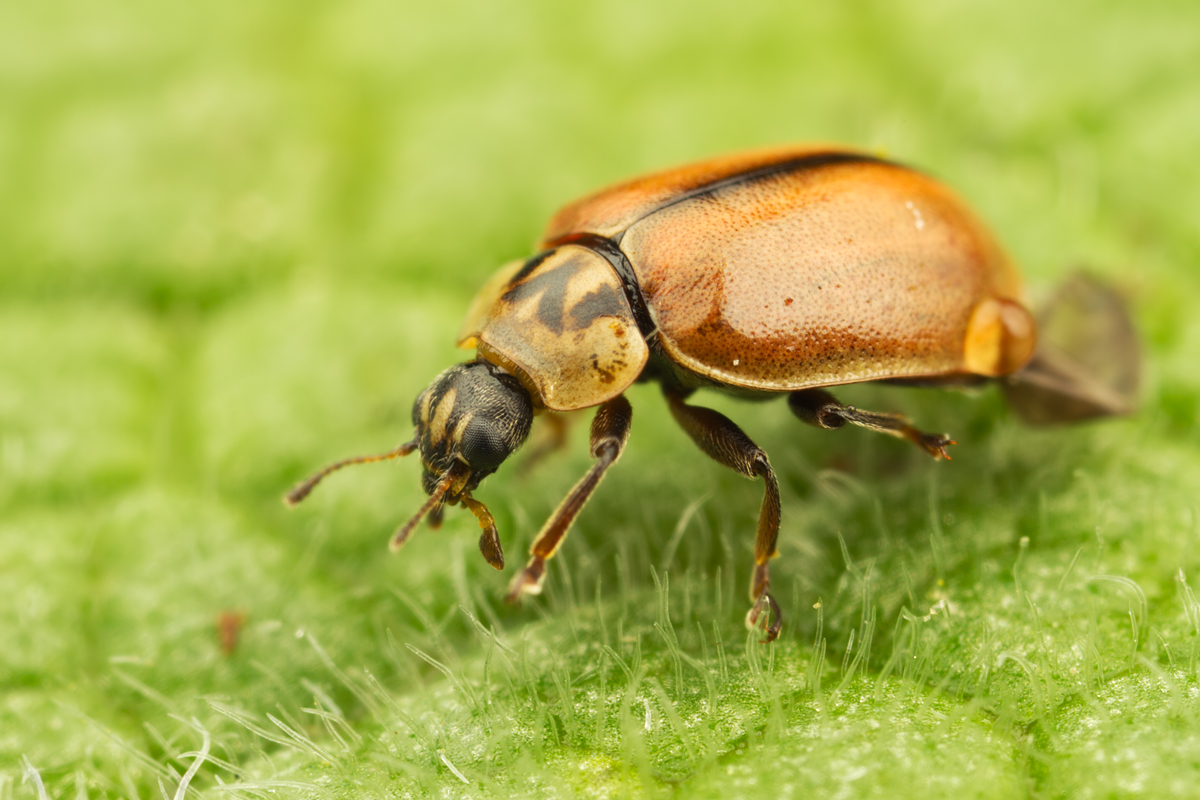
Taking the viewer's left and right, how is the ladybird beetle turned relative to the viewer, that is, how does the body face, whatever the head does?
facing the viewer and to the left of the viewer
